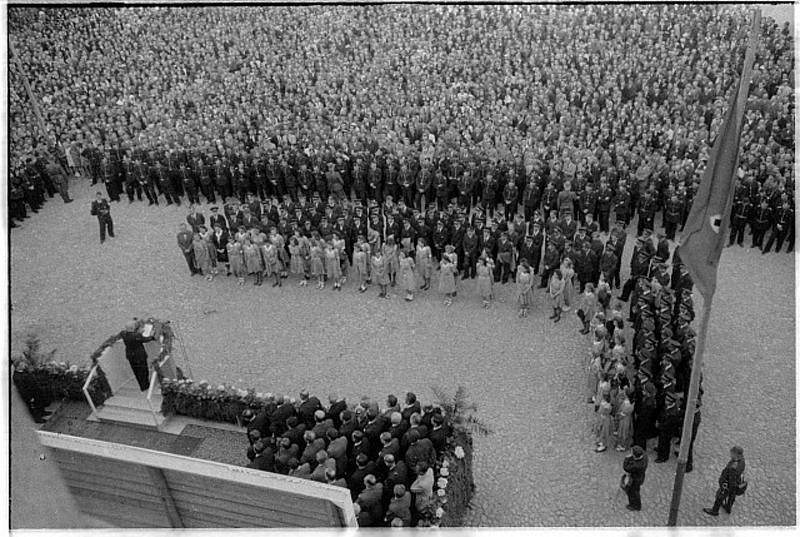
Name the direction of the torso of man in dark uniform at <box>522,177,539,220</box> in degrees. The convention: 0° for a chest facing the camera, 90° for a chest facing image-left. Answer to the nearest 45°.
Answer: approximately 0°

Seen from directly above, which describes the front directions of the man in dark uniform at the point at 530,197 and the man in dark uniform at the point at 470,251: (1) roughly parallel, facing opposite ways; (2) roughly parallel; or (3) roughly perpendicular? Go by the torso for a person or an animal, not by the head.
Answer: roughly parallel

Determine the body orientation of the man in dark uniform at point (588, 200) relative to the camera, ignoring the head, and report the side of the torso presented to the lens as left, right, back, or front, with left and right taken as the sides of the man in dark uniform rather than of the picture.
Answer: front

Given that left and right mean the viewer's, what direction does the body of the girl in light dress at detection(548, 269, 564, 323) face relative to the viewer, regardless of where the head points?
facing the viewer and to the left of the viewer

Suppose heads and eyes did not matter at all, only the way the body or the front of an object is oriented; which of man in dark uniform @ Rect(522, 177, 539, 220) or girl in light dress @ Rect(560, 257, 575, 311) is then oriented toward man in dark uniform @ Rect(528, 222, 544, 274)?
man in dark uniform @ Rect(522, 177, 539, 220)

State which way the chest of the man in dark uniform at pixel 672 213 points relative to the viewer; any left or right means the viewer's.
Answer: facing the viewer

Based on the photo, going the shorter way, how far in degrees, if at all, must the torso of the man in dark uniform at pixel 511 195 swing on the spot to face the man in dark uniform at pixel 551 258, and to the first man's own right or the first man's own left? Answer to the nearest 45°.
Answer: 0° — they already face them

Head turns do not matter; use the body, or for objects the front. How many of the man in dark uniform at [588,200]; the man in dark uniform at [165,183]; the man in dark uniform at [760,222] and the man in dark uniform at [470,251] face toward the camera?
4

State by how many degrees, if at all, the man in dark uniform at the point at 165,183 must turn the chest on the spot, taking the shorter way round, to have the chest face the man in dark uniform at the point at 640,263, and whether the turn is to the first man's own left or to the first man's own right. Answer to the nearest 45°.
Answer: approximately 45° to the first man's own left

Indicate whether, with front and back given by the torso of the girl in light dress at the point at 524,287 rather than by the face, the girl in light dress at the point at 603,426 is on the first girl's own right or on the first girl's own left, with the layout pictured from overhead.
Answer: on the first girl's own left

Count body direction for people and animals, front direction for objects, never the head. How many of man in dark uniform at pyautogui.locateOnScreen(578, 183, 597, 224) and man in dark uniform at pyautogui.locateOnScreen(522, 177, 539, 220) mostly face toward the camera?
2

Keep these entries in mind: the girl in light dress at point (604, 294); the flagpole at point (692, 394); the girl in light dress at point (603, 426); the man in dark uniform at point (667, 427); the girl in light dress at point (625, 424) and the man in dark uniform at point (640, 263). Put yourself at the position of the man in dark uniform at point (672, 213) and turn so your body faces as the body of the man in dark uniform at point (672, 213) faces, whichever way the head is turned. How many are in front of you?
6

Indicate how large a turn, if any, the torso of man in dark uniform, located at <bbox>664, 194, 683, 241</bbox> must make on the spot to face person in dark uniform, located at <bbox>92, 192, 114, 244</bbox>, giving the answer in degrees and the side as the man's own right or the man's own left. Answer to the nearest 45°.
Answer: approximately 90° to the man's own right

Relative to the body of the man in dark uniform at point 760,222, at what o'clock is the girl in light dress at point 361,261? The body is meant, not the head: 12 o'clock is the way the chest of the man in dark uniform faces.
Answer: The girl in light dress is roughly at 2 o'clock from the man in dark uniform.
